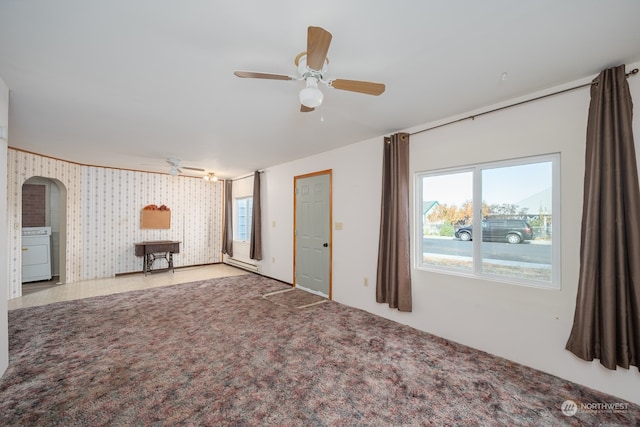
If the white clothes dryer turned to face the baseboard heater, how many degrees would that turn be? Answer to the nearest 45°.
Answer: approximately 45° to its left

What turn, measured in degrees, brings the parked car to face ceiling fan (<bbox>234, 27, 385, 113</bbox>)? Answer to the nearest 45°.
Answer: approximately 45° to its left

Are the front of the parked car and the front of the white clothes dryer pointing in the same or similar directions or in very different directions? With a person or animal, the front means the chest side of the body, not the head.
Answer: very different directions

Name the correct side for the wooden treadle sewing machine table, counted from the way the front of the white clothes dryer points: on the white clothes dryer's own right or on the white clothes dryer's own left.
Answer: on the white clothes dryer's own left

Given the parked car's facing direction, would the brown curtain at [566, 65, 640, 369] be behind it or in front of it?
behind

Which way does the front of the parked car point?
to the viewer's left

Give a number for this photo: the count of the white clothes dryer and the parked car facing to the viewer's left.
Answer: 1

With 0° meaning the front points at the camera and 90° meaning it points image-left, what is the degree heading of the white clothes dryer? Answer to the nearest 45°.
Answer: approximately 0°

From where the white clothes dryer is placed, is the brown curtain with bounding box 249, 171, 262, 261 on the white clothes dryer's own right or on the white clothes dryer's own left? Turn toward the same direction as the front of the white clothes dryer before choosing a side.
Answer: on the white clothes dryer's own left
